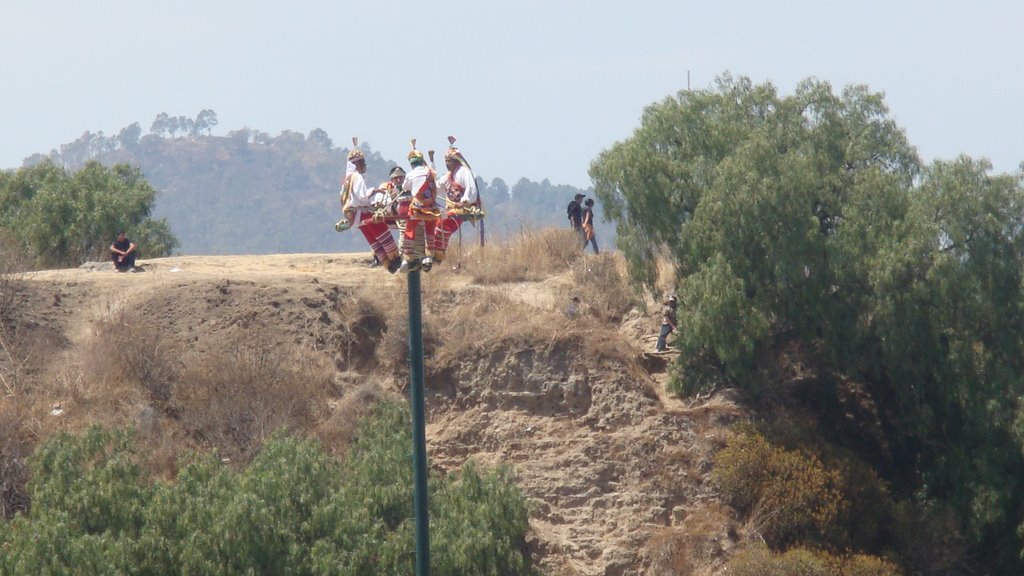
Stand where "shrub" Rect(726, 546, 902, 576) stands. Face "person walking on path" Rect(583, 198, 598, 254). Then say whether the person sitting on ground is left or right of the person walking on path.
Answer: left

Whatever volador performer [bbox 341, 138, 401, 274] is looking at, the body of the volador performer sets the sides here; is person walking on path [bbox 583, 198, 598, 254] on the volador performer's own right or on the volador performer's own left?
on the volador performer's own left
